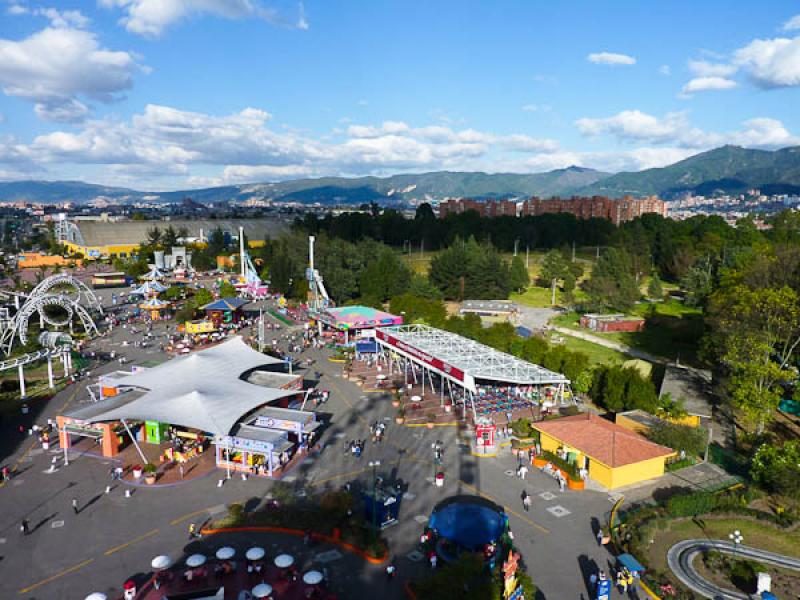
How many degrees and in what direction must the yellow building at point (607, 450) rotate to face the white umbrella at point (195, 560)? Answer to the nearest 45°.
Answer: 0° — it already faces it

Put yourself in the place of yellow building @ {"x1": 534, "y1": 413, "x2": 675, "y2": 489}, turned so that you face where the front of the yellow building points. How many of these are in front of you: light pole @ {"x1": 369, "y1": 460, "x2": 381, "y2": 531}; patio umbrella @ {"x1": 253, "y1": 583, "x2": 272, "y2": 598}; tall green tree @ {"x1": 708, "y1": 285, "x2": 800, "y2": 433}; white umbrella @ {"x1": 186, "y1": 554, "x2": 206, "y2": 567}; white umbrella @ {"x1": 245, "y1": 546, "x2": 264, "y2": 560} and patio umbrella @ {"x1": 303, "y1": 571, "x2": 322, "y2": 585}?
5

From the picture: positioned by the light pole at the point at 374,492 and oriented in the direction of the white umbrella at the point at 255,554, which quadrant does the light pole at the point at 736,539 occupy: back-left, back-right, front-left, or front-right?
back-left

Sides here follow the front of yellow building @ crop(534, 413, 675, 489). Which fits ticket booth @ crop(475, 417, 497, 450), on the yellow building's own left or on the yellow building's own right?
on the yellow building's own right

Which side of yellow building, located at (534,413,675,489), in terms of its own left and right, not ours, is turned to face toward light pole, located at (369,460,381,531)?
front

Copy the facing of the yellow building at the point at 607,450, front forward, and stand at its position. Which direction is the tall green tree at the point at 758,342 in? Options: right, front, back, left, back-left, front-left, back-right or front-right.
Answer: back

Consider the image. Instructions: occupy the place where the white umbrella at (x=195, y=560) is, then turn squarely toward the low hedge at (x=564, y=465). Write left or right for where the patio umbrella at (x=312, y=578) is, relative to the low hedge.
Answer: right

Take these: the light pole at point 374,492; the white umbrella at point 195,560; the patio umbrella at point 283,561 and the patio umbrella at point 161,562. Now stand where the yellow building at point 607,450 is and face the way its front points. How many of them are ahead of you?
4

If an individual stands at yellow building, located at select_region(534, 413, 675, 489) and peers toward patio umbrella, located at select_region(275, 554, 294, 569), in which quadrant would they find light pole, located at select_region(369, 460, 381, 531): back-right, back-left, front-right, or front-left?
front-right

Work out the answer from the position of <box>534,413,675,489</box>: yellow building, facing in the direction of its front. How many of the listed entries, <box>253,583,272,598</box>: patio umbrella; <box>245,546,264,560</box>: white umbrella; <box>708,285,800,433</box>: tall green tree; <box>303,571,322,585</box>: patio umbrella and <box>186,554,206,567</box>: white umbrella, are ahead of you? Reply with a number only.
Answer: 4

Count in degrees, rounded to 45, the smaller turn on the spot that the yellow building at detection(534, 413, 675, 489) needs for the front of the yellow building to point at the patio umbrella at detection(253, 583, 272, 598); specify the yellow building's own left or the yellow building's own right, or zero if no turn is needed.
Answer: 0° — it already faces it

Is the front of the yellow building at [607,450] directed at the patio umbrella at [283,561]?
yes

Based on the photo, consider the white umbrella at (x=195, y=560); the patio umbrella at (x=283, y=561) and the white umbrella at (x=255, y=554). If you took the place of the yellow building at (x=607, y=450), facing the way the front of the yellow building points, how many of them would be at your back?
0

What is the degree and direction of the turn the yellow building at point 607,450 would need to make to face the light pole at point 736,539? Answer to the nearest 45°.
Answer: approximately 90° to its left

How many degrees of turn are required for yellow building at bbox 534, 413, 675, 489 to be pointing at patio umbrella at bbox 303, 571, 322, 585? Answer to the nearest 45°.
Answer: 0° — it already faces it

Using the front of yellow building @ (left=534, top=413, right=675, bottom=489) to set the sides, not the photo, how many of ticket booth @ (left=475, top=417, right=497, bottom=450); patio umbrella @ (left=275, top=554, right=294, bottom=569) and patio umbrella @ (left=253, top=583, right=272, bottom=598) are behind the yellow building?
0
